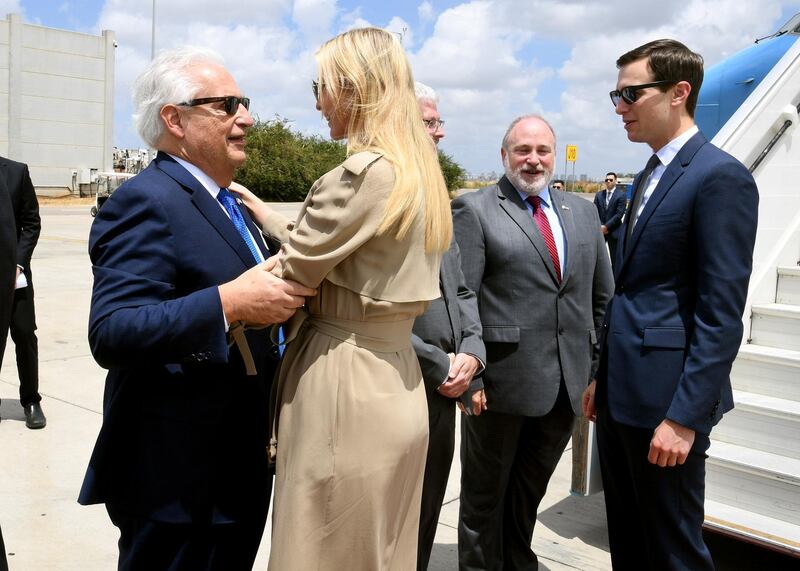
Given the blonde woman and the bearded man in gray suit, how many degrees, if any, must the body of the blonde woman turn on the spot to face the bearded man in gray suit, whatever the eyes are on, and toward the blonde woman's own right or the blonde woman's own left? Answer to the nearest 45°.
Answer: approximately 90° to the blonde woman's own right

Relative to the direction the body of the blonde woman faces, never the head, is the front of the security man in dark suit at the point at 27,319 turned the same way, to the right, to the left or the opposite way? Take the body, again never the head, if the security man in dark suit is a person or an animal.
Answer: the opposite way

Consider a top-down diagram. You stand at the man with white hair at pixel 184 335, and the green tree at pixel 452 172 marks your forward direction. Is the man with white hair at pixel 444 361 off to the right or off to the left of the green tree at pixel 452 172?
right

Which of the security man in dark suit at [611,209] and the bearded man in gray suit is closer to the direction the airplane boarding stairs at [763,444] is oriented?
the bearded man in gray suit

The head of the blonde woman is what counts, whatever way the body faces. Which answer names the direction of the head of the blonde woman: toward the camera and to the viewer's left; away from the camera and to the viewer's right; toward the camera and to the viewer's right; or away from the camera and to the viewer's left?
away from the camera and to the viewer's left

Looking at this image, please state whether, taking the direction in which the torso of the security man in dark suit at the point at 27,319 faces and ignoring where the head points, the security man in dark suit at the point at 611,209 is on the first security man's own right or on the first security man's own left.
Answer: on the first security man's own left

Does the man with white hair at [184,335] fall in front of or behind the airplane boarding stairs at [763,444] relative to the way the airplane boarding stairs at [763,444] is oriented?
in front

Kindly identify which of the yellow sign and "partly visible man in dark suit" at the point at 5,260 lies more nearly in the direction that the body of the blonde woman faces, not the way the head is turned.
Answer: the partly visible man in dark suit

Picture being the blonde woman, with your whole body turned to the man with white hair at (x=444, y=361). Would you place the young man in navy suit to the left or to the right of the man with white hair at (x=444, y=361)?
right

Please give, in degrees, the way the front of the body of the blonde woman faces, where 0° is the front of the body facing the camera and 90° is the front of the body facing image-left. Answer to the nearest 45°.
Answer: approximately 135°

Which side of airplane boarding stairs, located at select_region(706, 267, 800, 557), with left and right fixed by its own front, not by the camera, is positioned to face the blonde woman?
front

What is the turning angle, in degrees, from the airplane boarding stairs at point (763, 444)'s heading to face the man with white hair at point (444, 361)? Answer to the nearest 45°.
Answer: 0° — it already faces them
